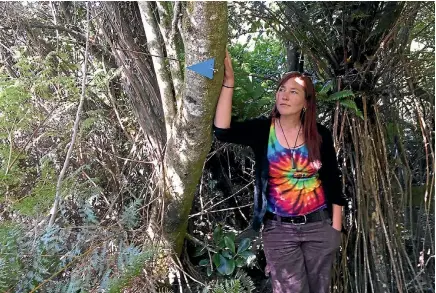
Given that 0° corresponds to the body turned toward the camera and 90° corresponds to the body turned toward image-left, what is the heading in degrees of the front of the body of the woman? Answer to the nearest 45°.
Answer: approximately 0°

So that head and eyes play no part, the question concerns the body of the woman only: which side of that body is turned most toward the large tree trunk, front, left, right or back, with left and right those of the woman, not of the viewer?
right
